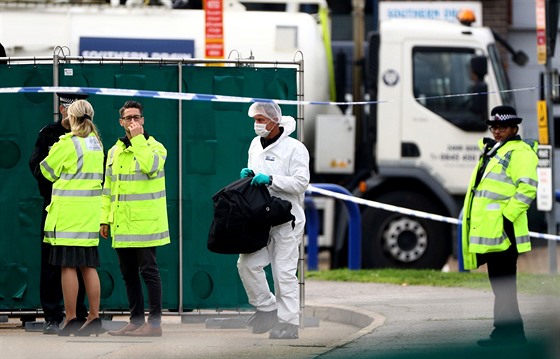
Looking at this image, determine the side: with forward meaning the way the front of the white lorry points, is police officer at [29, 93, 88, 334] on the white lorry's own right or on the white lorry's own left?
on the white lorry's own right

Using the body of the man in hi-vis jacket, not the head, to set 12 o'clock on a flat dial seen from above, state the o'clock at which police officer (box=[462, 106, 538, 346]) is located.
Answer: The police officer is roughly at 8 o'clock from the man in hi-vis jacket.

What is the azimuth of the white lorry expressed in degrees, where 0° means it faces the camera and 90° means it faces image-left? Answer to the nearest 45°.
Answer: approximately 270°

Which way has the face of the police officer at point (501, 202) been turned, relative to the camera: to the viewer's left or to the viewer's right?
to the viewer's left

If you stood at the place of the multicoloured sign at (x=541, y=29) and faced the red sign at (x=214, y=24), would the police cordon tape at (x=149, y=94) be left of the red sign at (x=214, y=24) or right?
left
